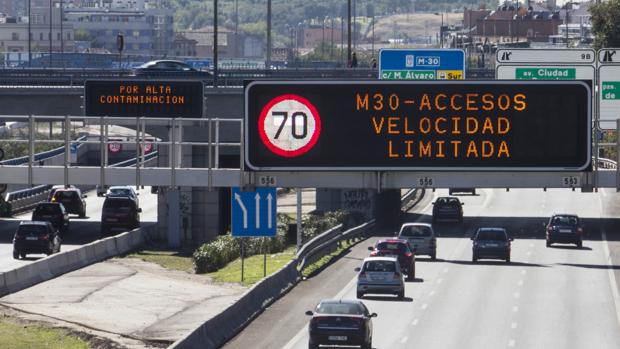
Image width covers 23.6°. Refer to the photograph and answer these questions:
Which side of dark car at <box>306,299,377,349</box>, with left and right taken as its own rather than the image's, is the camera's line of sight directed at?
back

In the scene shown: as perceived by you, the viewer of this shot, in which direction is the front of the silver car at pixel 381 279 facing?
facing away from the viewer

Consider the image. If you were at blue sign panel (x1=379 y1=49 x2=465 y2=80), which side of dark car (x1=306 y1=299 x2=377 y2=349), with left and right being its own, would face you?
front

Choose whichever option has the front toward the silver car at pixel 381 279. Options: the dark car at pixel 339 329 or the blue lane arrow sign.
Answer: the dark car

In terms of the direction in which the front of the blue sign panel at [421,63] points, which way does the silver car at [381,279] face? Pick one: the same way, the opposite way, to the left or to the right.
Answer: the opposite way

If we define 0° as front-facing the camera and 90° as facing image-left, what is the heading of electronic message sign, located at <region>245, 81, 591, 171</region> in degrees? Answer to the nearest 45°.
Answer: approximately 0°

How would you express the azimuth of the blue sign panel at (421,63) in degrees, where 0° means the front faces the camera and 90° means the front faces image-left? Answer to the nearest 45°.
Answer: approximately 0°
